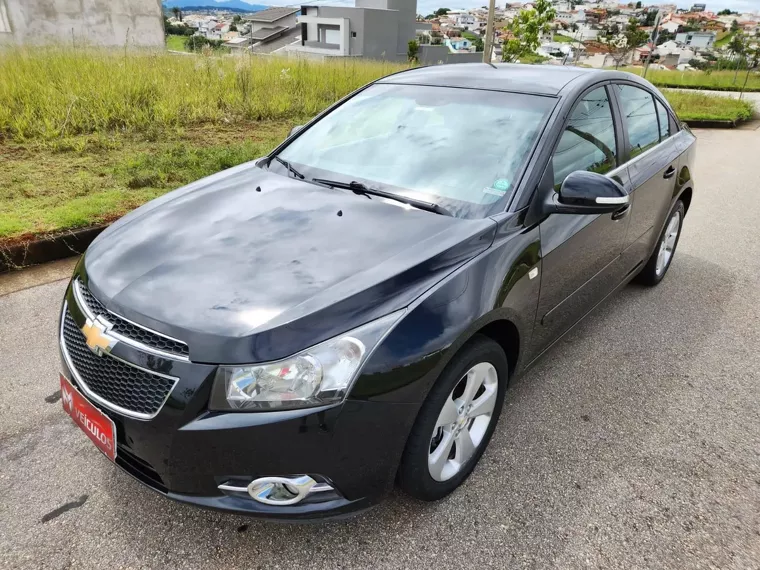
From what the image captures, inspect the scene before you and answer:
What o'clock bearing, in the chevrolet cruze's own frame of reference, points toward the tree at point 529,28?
The tree is roughly at 5 o'clock from the chevrolet cruze.

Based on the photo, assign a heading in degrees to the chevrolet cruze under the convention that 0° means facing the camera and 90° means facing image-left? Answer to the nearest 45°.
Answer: approximately 45°
